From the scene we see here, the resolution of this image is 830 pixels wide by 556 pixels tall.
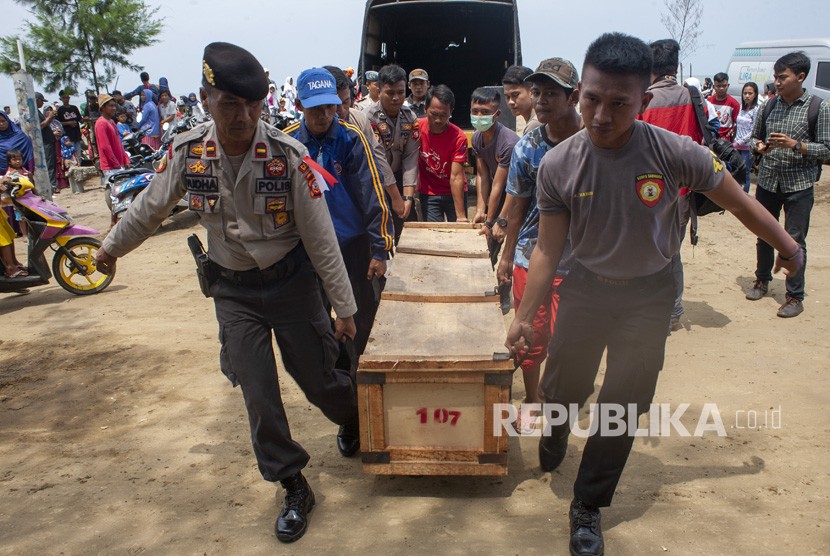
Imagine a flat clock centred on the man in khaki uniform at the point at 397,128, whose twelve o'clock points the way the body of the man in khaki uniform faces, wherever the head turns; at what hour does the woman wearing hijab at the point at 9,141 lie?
The woman wearing hijab is roughly at 4 o'clock from the man in khaki uniform.

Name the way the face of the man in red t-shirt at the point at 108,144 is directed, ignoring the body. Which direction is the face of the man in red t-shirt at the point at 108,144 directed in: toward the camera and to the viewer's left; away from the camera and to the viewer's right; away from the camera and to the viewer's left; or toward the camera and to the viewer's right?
toward the camera and to the viewer's right

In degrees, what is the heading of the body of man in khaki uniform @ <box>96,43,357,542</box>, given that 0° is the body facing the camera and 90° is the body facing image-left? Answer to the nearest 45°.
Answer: approximately 0°

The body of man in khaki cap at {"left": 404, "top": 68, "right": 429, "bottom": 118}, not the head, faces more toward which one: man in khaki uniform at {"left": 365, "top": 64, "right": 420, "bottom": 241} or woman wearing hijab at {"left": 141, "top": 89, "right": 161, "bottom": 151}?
the man in khaki uniform
